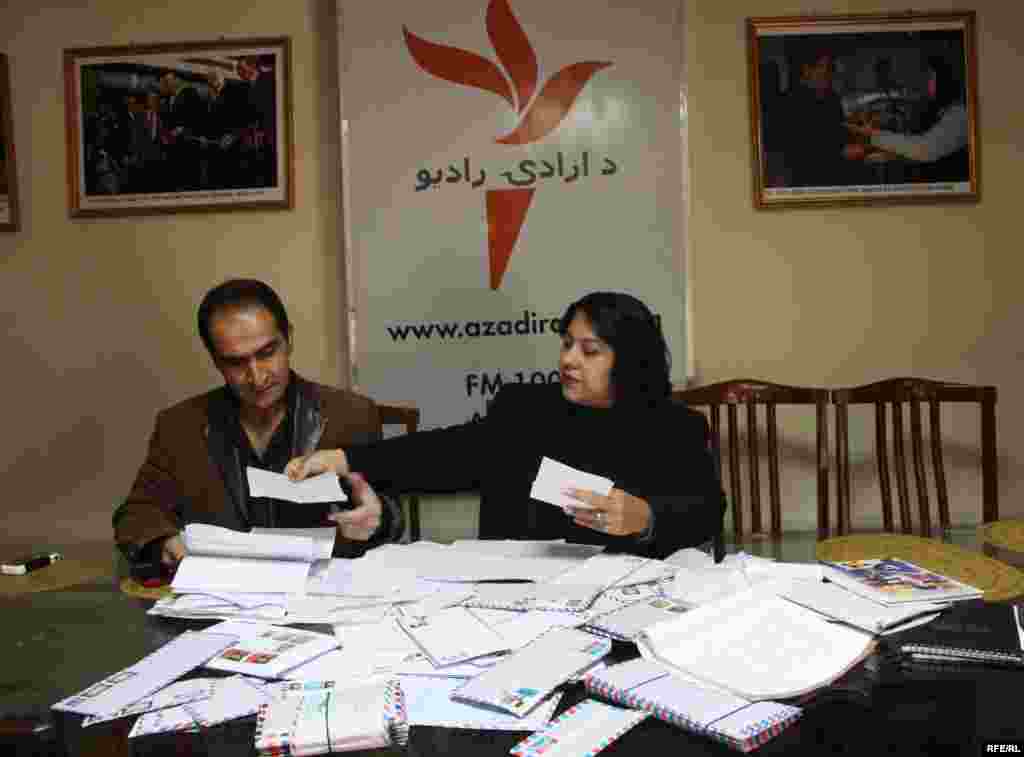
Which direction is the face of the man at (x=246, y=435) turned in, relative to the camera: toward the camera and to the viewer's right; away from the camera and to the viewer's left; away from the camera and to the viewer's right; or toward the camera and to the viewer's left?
toward the camera and to the viewer's right

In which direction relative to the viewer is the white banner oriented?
toward the camera

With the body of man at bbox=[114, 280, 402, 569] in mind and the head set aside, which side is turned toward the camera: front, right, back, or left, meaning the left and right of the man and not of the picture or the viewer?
front

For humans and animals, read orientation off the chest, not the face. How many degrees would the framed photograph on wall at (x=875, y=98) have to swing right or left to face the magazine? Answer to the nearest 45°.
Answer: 0° — it already faces it

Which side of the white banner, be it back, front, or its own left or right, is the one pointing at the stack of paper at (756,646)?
front

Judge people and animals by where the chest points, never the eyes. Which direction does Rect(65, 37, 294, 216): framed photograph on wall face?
toward the camera

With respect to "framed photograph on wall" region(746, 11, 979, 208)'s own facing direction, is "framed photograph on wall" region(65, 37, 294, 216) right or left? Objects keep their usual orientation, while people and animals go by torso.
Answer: on its right
